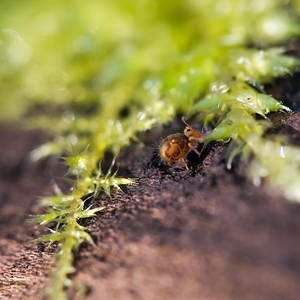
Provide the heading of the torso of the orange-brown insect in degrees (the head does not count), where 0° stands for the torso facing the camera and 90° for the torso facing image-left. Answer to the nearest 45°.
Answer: approximately 270°
